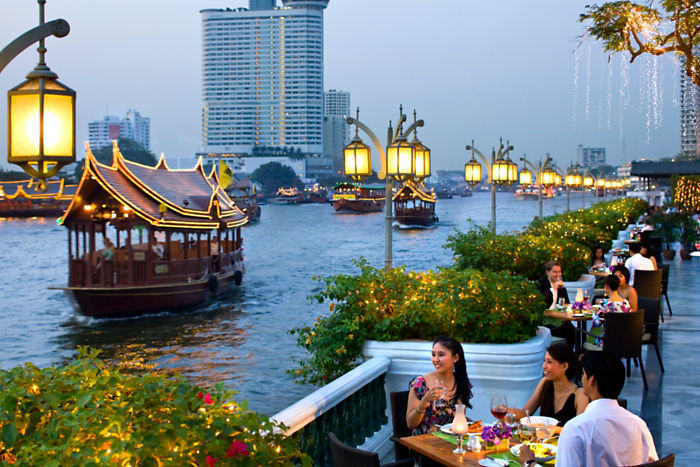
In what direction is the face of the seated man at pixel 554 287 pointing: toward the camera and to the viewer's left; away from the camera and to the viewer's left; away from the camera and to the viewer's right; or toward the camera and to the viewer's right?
toward the camera and to the viewer's right

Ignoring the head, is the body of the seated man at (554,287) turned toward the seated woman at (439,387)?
no

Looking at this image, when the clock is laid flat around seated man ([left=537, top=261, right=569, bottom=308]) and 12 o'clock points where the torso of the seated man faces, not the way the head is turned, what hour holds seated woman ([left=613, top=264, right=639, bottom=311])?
The seated woman is roughly at 10 o'clock from the seated man.

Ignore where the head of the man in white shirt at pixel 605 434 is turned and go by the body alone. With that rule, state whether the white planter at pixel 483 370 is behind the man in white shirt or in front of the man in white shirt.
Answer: in front

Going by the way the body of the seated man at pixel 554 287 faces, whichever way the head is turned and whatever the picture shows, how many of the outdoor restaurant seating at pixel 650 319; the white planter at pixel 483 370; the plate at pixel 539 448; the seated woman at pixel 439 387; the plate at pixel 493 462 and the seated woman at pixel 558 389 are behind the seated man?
0

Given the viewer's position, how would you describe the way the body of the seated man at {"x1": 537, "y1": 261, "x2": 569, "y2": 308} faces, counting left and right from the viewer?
facing the viewer and to the right of the viewer

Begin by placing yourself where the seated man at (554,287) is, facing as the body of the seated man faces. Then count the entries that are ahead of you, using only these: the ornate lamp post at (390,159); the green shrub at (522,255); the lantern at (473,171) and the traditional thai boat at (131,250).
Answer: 0

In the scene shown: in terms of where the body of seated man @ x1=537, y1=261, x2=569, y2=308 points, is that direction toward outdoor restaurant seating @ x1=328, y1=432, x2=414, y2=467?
no

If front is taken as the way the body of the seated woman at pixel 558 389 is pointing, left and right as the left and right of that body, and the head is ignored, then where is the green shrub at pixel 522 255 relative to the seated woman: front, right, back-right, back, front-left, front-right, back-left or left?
back-right

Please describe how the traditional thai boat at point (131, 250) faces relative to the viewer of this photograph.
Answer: facing the viewer and to the left of the viewer

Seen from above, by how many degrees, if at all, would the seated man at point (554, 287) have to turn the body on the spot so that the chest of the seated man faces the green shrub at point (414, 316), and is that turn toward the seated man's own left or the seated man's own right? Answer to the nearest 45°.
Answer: approximately 45° to the seated man's own right

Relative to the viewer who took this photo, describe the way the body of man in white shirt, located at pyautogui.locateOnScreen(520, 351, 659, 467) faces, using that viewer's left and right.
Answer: facing away from the viewer and to the left of the viewer

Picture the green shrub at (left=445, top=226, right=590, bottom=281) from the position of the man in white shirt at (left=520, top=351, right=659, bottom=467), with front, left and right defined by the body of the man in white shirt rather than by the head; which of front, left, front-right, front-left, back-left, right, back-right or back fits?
front-right

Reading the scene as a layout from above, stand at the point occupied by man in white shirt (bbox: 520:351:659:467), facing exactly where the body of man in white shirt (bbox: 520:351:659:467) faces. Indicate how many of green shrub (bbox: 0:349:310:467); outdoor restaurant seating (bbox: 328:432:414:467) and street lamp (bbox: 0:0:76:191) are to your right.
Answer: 0

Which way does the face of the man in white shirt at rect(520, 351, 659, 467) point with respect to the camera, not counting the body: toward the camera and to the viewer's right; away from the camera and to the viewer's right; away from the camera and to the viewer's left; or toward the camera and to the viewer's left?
away from the camera and to the viewer's left

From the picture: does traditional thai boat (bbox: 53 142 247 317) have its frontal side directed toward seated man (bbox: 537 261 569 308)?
no
